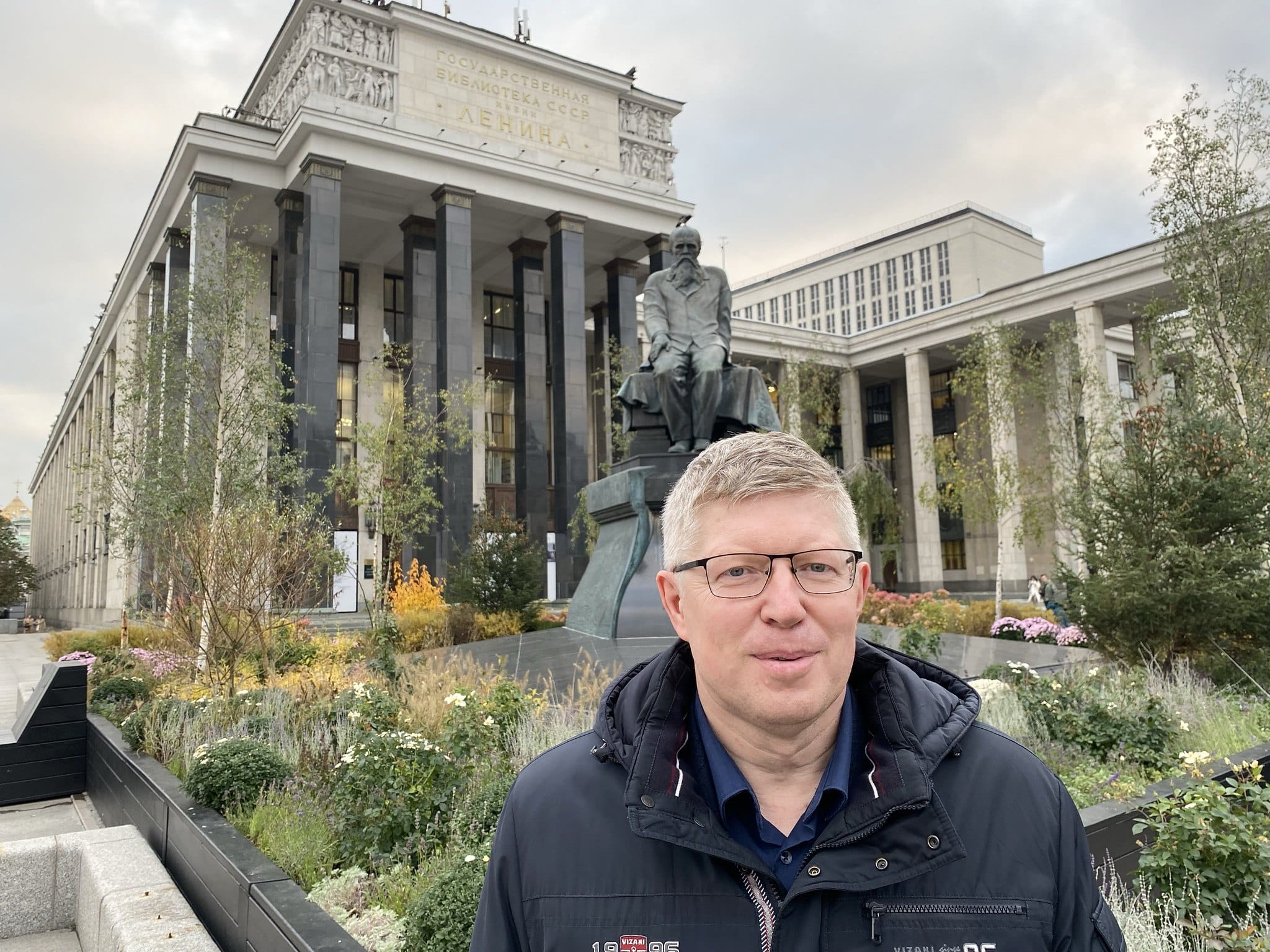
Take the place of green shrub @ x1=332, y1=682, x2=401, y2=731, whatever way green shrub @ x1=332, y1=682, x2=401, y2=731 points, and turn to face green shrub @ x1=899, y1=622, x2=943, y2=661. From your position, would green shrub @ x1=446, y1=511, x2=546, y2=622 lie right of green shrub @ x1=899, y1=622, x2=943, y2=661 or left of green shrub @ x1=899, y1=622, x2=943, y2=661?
left

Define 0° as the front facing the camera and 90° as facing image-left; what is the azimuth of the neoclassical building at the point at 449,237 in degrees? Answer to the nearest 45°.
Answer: approximately 315°

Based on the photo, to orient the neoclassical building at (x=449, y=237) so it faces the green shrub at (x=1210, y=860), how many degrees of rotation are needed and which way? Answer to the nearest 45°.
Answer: approximately 45° to its right

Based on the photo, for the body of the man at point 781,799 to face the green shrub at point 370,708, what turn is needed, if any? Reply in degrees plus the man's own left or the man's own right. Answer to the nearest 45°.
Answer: approximately 135° to the man's own right

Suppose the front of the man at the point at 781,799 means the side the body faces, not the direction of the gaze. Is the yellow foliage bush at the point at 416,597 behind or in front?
behind

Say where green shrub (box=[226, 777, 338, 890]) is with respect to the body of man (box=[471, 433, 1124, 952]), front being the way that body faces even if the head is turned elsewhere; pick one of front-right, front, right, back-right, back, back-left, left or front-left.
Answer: back-right

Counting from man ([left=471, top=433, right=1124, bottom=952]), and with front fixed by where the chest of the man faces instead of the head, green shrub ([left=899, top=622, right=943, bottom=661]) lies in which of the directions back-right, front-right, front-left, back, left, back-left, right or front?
back

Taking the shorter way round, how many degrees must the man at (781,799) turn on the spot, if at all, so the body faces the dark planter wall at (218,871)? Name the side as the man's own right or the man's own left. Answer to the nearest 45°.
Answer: approximately 135° to the man's own right

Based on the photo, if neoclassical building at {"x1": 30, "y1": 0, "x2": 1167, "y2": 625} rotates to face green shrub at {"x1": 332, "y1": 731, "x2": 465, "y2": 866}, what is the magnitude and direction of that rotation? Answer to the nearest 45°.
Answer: approximately 45° to its right
